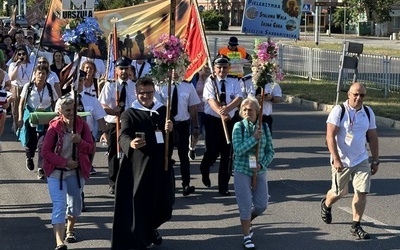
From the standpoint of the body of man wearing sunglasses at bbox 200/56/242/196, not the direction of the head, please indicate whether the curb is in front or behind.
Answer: behind

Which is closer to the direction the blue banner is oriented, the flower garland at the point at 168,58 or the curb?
the flower garland

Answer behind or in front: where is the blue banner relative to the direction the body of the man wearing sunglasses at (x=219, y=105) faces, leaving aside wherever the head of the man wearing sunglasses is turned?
behind

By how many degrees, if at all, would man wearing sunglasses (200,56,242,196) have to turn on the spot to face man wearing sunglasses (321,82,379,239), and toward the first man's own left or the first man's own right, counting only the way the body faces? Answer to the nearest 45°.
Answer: approximately 45° to the first man's own left

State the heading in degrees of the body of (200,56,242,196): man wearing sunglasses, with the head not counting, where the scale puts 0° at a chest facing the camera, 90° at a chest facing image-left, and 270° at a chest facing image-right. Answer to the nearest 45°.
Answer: approximately 0°

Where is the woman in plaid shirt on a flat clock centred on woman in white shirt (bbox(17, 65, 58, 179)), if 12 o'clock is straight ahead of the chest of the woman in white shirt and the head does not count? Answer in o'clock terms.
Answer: The woman in plaid shirt is roughly at 11 o'clock from the woman in white shirt.

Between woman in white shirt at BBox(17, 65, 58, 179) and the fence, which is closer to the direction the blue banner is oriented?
the woman in white shirt

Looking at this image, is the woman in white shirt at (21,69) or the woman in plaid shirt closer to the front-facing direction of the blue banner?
the woman in plaid shirt

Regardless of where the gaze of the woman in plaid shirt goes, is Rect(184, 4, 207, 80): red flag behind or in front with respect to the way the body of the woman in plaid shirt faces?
behind
